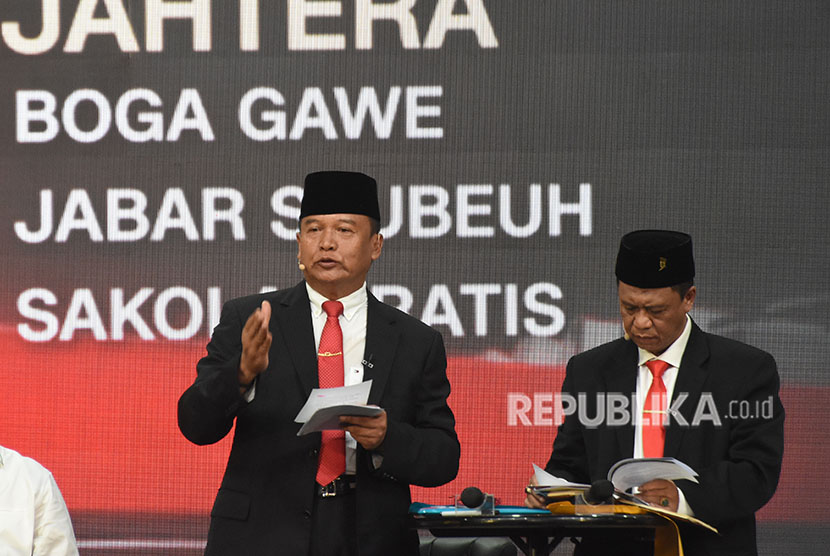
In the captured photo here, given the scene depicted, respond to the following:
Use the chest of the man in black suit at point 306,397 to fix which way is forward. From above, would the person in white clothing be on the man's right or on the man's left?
on the man's right

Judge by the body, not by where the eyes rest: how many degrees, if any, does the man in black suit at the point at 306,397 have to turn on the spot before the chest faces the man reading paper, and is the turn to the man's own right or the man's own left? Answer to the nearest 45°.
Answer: approximately 90° to the man's own left

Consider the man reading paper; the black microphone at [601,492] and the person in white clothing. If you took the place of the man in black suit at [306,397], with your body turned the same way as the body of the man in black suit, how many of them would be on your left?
2

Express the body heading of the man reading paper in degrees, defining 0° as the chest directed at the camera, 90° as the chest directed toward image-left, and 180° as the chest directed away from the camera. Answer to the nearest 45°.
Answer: approximately 45°

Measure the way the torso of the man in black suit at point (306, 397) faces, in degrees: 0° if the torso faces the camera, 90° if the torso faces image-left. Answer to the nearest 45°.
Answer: approximately 0°

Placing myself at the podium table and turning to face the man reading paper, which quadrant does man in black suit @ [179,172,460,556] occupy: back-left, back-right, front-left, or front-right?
back-left

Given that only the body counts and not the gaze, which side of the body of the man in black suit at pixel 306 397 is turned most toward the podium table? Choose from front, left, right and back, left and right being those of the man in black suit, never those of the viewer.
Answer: left

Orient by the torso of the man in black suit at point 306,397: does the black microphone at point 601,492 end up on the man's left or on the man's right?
on the man's left
